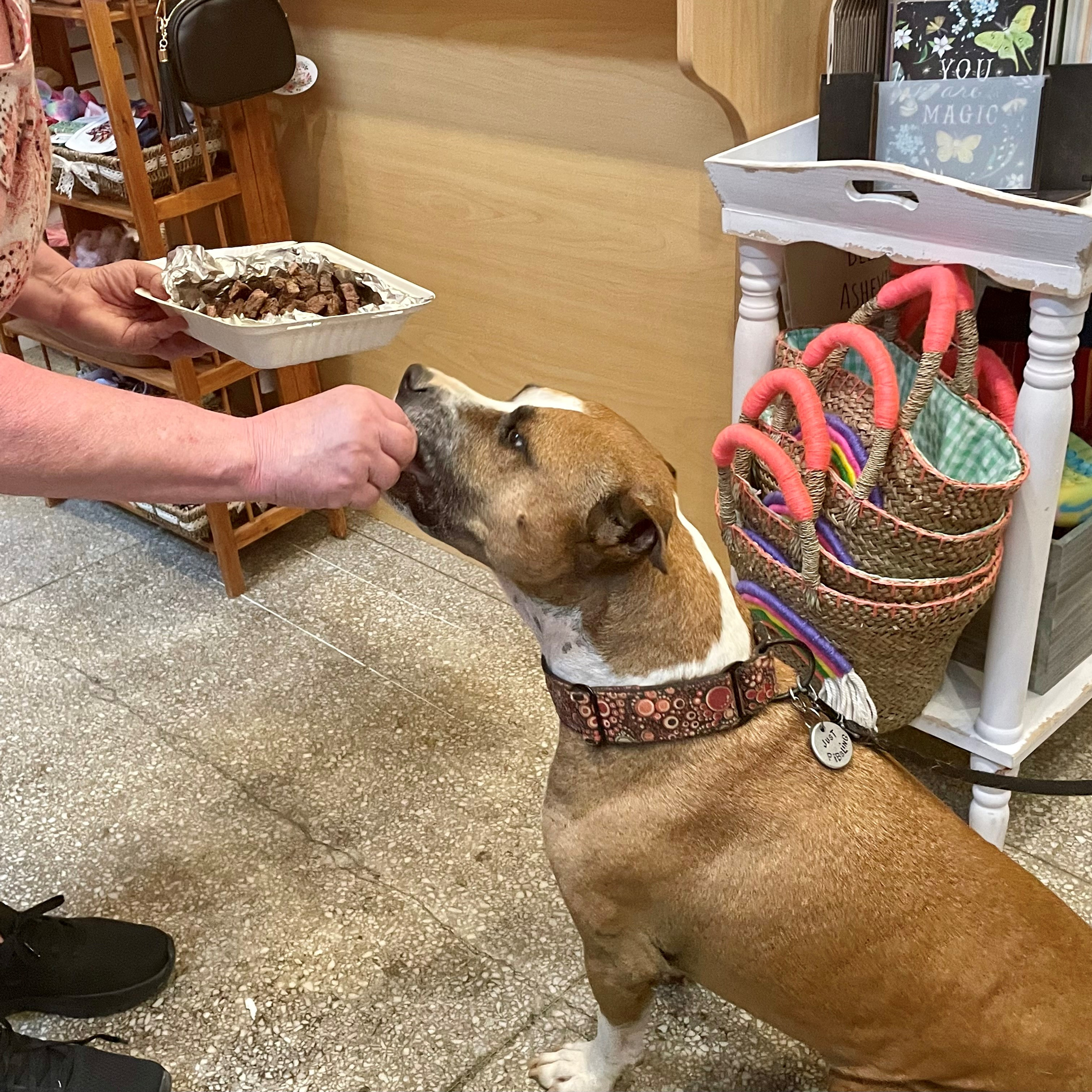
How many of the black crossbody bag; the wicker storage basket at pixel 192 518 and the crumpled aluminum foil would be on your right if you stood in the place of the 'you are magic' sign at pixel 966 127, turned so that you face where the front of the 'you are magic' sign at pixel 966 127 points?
3

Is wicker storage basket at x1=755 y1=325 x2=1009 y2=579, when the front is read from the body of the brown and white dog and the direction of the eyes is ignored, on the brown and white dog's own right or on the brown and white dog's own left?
on the brown and white dog's own right

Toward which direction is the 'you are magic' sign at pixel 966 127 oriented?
toward the camera

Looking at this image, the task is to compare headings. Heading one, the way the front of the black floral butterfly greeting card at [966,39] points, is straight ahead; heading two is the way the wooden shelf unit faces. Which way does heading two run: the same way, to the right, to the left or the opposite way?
the same way

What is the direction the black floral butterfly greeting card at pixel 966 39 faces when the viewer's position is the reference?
facing the viewer

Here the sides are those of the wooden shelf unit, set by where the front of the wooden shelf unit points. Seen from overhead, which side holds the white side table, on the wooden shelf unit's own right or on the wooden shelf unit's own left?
on the wooden shelf unit's own left

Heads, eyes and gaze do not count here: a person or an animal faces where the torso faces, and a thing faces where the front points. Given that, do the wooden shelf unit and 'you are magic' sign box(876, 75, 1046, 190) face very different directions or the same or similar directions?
same or similar directions

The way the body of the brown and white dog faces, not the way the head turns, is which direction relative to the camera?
to the viewer's left

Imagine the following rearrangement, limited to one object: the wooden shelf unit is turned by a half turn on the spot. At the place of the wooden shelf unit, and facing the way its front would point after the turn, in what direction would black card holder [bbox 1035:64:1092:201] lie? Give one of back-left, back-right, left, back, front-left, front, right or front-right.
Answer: right

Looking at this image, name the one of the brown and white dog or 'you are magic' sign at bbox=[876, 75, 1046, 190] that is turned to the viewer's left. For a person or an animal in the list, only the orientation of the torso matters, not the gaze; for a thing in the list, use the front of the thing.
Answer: the brown and white dog

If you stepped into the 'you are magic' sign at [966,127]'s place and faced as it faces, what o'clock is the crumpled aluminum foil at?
The crumpled aluminum foil is roughly at 3 o'clock from the 'you are magic' sign.

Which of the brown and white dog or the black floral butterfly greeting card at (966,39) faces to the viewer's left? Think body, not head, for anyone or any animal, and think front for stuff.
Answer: the brown and white dog
